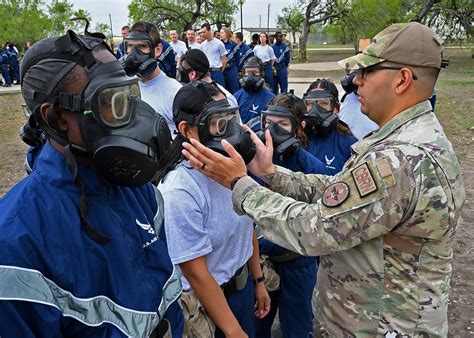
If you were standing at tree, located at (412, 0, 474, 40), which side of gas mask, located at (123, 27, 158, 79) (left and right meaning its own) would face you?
back

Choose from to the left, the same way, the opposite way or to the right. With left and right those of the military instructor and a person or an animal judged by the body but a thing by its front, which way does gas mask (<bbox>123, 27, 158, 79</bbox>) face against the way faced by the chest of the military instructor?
to the left

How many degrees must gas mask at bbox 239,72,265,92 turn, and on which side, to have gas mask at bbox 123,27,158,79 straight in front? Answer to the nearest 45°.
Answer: approximately 45° to its right

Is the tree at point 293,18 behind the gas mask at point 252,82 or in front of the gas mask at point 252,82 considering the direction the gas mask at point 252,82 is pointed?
behind

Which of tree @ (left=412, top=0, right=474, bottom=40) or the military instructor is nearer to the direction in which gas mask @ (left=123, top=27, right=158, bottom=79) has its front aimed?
the military instructor

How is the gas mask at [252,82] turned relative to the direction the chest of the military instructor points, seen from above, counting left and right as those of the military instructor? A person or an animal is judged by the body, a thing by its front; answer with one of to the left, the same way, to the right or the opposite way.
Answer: to the left

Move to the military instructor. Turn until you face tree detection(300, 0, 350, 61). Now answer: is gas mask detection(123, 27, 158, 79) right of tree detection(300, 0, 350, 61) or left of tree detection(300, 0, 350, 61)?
left

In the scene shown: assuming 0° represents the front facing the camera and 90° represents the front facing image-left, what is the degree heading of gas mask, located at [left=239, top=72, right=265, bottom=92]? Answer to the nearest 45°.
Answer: approximately 0°

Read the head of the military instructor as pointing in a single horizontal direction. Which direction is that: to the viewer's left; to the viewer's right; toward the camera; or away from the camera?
to the viewer's left

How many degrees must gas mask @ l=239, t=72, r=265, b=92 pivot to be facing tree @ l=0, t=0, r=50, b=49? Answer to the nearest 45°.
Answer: approximately 135° to its right

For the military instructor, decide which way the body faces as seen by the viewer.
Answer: to the viewer's left

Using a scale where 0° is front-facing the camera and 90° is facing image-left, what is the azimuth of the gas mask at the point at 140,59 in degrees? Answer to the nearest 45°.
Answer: approximately 45°

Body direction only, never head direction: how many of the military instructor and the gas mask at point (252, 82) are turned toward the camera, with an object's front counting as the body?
1

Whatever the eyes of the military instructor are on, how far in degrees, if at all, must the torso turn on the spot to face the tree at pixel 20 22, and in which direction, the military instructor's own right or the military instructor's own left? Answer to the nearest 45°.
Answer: approximately 45° to the military instructor's own right

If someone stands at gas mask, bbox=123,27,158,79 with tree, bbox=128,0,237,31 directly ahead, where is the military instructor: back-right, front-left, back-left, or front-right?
back-right
